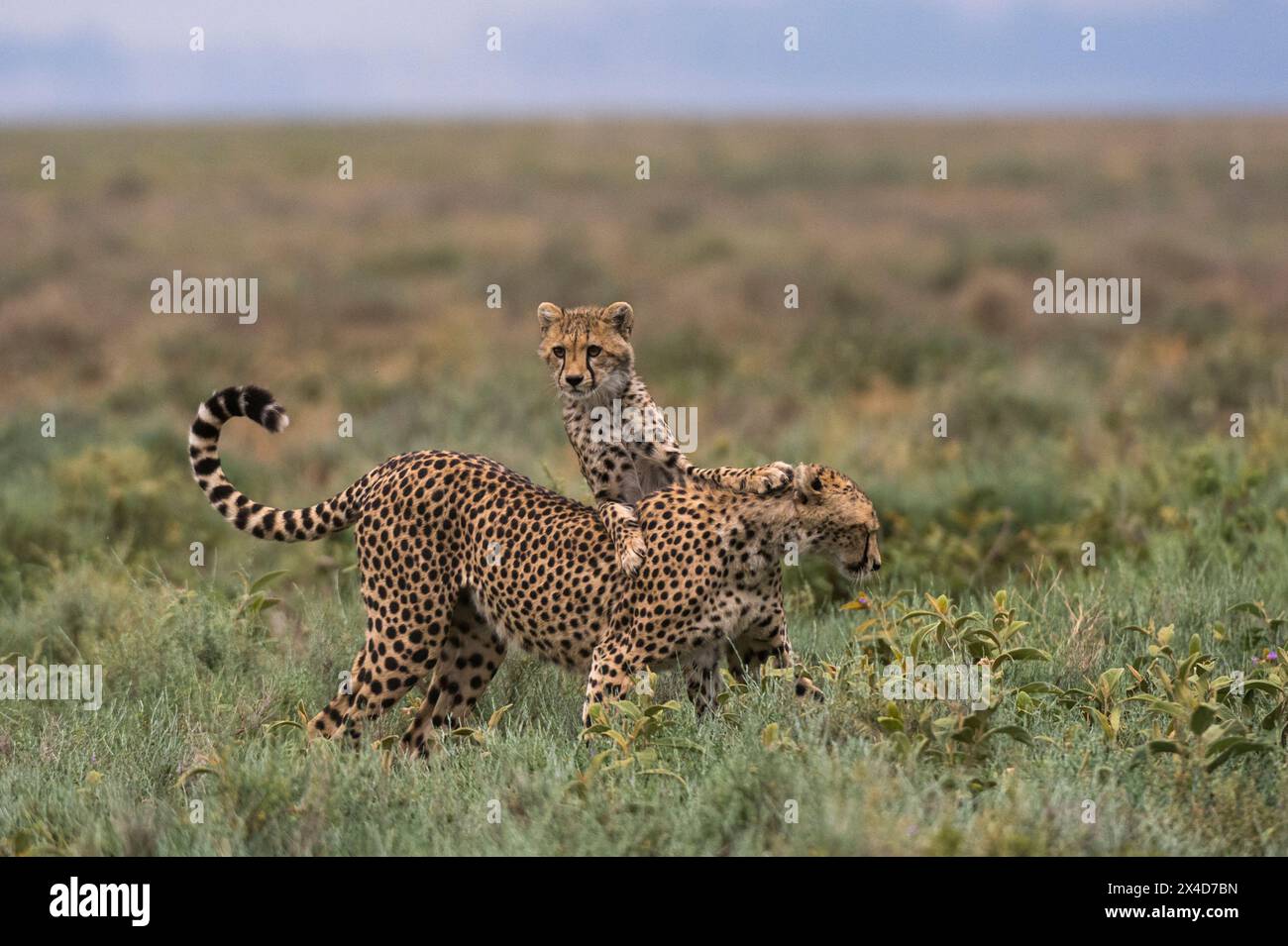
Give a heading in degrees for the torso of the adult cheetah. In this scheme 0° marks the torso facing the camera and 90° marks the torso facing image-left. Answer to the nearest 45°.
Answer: approximately 270°

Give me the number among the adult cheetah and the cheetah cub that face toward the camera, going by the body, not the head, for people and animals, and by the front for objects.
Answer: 1

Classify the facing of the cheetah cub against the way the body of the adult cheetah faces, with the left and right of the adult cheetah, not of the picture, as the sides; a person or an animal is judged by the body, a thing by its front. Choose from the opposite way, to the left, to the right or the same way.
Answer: to the right
